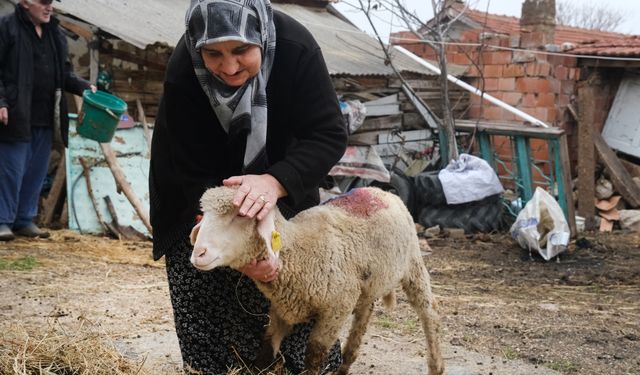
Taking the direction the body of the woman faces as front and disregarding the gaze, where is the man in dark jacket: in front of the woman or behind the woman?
behind

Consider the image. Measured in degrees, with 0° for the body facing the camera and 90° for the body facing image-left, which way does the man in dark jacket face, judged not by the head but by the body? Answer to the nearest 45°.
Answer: approximately 315°

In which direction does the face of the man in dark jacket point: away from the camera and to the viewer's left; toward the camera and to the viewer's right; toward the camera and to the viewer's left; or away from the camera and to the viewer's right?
toward the camera and to the viewer's right

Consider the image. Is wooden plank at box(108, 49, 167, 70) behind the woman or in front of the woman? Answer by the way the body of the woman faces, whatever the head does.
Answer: behind

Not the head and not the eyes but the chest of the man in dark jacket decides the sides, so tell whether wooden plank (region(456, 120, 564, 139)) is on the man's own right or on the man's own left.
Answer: on the man's own left

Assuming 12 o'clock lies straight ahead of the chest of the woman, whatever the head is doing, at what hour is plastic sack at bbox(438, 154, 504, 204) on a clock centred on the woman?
The plastic sack is roughly at 7 o'clock from the woman.

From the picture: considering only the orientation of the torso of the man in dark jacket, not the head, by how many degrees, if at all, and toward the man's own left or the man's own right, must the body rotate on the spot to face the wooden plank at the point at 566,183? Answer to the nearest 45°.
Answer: approximately 45° to the man's own left

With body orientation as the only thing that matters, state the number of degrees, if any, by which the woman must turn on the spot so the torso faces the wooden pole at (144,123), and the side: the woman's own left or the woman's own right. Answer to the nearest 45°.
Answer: approximately 180°

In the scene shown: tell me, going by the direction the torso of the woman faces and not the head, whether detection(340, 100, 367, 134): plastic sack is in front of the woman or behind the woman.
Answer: behind
